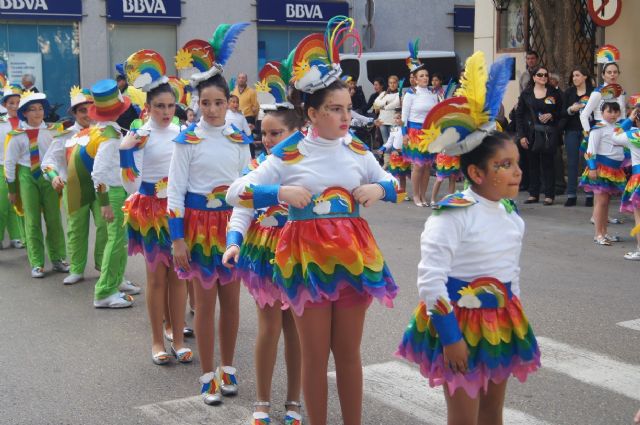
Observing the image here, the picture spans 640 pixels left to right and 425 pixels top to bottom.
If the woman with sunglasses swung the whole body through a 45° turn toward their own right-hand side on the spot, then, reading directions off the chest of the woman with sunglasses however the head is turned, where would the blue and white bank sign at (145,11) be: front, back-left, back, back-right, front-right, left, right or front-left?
right

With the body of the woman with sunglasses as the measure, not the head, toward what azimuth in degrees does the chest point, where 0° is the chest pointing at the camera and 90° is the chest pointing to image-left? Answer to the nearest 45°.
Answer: approximately 0°

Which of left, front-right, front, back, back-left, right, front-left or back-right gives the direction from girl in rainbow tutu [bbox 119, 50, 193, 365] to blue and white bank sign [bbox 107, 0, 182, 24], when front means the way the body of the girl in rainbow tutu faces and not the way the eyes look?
back-left

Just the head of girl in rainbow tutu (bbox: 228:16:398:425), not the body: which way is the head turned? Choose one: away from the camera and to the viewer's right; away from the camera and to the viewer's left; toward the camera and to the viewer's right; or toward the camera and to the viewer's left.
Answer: toward the camera and to the viewer's right

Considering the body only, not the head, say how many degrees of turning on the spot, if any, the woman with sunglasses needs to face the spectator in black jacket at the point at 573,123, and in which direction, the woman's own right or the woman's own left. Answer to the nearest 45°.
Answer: approximately 90° to the woman's own left

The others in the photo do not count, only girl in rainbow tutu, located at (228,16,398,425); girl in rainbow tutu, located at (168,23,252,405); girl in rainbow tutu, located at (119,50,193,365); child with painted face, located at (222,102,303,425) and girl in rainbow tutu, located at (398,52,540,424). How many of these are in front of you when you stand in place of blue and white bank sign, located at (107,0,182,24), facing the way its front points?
5

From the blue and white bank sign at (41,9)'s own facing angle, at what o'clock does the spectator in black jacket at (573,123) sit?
The spectator in black jacket is roughly at 11 o'clock from the blue and white bank sign.

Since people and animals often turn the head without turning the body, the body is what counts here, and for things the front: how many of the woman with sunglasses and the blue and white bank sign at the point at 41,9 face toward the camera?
2

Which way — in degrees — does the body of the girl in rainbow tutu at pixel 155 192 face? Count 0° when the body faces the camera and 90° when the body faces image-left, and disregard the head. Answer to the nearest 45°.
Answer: approximately 315°

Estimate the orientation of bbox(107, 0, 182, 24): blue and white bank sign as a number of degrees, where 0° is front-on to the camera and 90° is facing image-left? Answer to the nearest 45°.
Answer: approximately 0°
